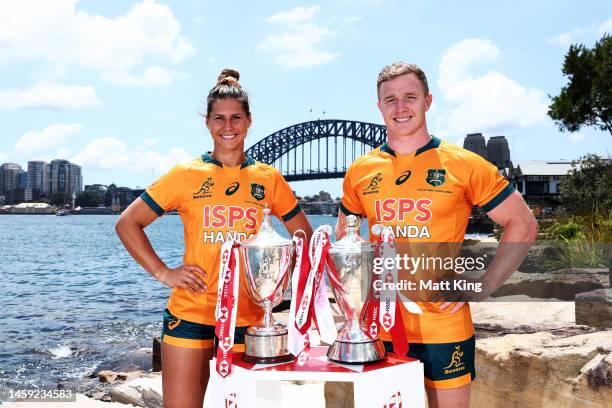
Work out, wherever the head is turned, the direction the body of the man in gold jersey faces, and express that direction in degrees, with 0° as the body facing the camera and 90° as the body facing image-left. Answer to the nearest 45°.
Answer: approximately 0°

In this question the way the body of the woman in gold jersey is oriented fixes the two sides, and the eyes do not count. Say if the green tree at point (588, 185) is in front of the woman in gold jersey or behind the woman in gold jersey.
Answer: behind

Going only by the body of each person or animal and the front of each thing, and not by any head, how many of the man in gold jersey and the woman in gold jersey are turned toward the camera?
2

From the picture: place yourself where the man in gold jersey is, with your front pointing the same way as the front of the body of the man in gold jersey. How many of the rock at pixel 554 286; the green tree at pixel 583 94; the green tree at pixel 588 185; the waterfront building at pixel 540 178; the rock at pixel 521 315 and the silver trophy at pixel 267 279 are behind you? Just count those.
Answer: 5

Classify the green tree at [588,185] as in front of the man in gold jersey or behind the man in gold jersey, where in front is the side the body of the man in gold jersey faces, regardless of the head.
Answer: behind

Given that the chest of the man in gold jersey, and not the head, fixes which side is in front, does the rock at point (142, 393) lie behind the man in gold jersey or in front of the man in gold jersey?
behind

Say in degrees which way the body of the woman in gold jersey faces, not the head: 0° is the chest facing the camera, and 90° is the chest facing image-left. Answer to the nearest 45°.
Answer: approximately 0°

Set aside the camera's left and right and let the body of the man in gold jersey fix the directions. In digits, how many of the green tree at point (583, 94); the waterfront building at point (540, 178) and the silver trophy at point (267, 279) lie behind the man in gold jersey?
2
